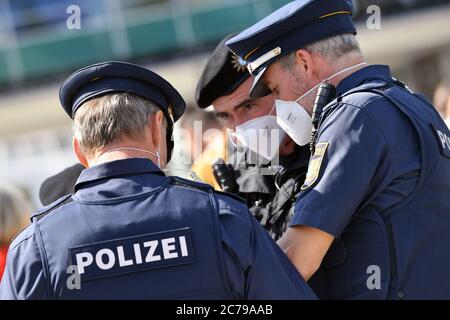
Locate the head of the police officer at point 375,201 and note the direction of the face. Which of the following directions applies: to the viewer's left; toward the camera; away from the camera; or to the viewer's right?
to the viewer's left

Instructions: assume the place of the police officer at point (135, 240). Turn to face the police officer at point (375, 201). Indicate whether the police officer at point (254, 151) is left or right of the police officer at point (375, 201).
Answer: left

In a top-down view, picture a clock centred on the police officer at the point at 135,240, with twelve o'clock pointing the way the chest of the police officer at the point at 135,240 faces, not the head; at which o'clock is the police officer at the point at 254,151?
the police officer at the point at 254,151 is roughly at 1 o'clock from the police officer at the point at 135,240.

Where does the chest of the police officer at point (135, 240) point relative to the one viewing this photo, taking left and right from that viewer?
facing away from the viewer

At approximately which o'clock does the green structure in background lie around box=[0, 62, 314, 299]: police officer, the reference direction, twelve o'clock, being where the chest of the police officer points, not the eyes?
The green structure in background is roughly at 12 o'clock from the police officer.

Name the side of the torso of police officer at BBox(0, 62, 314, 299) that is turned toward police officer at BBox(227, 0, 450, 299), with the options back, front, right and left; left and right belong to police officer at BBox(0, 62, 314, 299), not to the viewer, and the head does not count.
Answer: right
